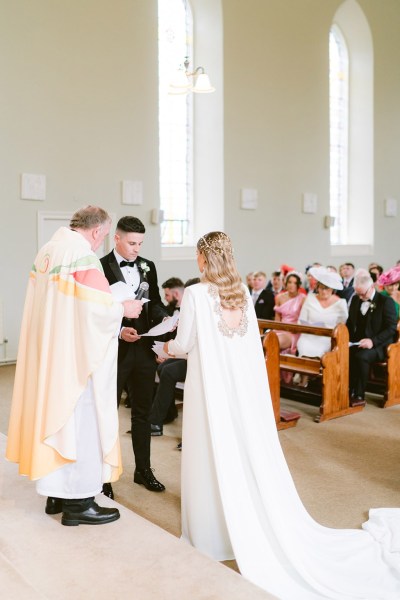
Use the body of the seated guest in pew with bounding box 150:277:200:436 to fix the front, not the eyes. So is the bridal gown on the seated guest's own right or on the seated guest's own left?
on the seated guest's own left

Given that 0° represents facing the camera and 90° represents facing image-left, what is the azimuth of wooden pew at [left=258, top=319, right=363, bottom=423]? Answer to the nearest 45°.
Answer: approximately 45°

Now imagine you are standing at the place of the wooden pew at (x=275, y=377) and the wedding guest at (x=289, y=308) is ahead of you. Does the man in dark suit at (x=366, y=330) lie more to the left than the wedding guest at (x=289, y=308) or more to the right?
right

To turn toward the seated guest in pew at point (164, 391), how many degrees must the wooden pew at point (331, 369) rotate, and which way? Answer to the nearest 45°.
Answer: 0° — it already faces them

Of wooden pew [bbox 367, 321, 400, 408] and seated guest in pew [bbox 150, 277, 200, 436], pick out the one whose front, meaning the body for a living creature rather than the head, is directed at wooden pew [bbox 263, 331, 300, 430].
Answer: wooden pew [bbox 367, 321, 400, 408]

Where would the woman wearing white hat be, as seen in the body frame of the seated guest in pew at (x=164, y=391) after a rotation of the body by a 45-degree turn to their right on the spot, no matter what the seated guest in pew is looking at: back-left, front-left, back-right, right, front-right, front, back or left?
back-right

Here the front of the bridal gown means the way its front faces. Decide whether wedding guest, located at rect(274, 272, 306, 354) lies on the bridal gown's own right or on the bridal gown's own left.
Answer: on the bridal gown's own right
